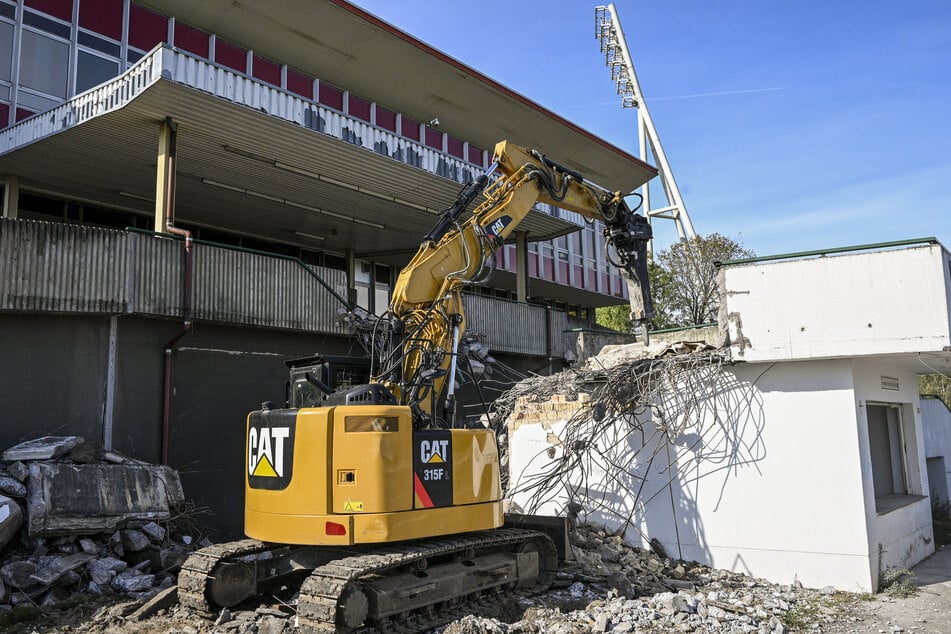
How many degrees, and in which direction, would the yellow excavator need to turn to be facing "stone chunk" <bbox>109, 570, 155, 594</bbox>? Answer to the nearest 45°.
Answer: approximately 90° to its left

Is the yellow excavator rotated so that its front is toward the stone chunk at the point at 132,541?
no

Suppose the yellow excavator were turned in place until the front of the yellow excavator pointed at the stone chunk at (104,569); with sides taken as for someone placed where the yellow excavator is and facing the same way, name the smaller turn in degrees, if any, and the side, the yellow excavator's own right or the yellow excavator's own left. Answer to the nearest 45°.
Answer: approximately 90° to the yellow excavator's own left

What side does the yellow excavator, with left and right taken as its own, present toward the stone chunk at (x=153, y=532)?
left

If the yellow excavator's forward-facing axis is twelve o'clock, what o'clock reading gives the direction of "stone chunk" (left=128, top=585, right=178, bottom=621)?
The stone chunk is roughly at 8 o'clock from the yellow excavator.

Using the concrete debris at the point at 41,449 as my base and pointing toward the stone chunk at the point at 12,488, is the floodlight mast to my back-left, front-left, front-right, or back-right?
back-left

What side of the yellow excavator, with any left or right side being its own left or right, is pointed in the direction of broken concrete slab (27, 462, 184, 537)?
left

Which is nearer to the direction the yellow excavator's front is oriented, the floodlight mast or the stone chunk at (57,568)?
the floodlight mast

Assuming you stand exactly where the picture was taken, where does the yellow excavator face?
facing away from the viewer and to the right of the viewer
